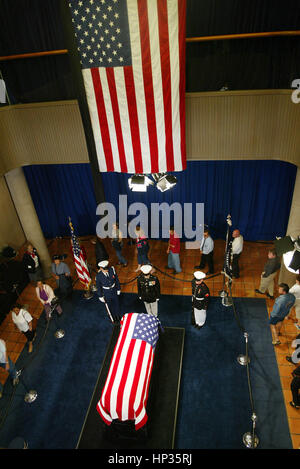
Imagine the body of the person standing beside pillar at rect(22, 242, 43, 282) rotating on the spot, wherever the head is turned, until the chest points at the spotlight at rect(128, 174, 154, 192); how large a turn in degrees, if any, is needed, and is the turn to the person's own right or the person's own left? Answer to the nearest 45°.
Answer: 0° — they already face it

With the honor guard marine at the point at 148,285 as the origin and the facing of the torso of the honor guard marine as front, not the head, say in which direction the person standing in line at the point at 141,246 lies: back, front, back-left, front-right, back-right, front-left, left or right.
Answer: back

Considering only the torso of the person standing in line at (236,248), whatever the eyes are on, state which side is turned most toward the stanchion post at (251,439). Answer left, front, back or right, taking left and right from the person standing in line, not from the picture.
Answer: left

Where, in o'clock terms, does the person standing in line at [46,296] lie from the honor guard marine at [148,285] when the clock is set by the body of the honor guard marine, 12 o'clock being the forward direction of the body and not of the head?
The person standing in line is roughly at 3 o'clock from the honor guard marine.

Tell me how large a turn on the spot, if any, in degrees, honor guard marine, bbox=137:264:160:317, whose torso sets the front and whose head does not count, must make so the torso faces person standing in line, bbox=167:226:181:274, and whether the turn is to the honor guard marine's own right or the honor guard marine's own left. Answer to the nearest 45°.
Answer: approximately 135° to the honor guard marine's own left

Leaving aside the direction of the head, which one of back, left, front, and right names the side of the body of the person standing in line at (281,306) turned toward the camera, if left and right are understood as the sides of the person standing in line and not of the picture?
left

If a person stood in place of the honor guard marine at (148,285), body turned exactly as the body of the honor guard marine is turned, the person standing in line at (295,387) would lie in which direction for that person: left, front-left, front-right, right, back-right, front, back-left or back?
front-left

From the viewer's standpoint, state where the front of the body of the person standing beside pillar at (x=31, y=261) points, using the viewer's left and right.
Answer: facing the viewer and to the right of the viewer

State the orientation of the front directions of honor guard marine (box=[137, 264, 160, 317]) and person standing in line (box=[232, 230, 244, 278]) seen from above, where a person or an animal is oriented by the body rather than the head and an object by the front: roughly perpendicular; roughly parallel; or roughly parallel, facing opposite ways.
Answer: roughly perpendicular
